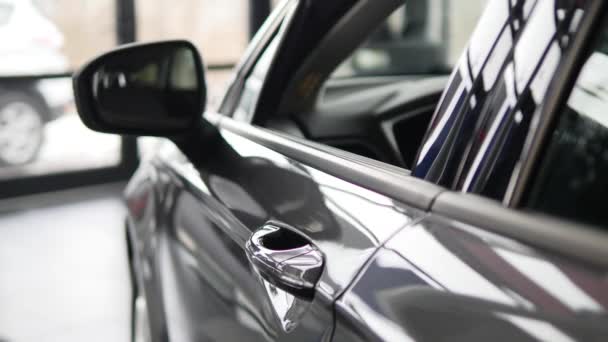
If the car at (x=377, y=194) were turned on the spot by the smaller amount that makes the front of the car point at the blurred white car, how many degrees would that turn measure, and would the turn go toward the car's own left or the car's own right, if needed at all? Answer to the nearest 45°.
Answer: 0° — it already faces it

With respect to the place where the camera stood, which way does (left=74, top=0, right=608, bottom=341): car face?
facing away from the viewer and to the left of the viewer
